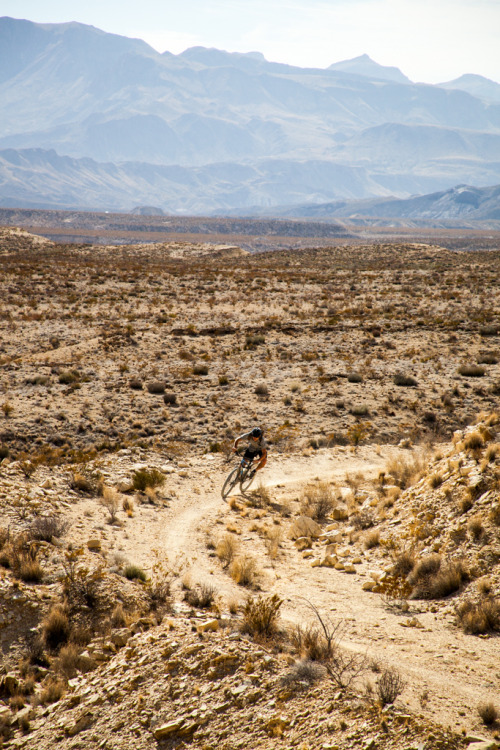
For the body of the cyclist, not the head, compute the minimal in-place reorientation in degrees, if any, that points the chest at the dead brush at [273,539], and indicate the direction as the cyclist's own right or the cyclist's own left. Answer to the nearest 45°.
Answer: approximately 45° to the cyclist's own left

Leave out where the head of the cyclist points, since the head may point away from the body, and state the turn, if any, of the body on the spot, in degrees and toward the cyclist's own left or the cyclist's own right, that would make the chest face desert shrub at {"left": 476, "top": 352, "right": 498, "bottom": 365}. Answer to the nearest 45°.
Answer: approximately 180°

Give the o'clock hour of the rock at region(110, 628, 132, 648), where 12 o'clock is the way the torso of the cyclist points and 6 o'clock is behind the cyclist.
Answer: The rock is roughly at 11 o'clock from the cyclist.

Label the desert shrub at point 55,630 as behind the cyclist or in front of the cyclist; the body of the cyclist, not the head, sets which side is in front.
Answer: in front

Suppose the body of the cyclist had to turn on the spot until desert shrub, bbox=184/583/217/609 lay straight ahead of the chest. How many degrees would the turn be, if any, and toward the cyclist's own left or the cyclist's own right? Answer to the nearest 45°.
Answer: approximately 45° to the cyclist's own left

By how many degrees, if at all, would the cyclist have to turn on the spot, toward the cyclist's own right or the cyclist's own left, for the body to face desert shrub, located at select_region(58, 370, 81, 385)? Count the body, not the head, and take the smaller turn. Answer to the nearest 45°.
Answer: approximately 90° to the cyclist's own right

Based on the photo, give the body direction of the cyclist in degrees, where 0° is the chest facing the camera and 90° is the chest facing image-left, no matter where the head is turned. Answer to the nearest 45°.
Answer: approximately 45°

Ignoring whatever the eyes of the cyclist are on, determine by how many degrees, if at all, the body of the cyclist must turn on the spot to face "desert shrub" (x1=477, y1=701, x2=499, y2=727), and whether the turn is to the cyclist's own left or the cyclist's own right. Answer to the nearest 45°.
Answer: approximately 45° to the cyclist's own left

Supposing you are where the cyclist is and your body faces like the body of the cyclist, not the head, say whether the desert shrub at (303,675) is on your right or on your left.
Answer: on your left

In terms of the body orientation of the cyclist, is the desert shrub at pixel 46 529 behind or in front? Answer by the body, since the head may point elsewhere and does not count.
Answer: in front

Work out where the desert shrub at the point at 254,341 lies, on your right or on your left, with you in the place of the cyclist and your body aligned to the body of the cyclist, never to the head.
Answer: on your right

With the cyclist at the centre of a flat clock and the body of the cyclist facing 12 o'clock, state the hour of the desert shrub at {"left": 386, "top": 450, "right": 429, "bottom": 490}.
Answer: The desert shrub is roughly at 7 o'clock from the cyclist.
